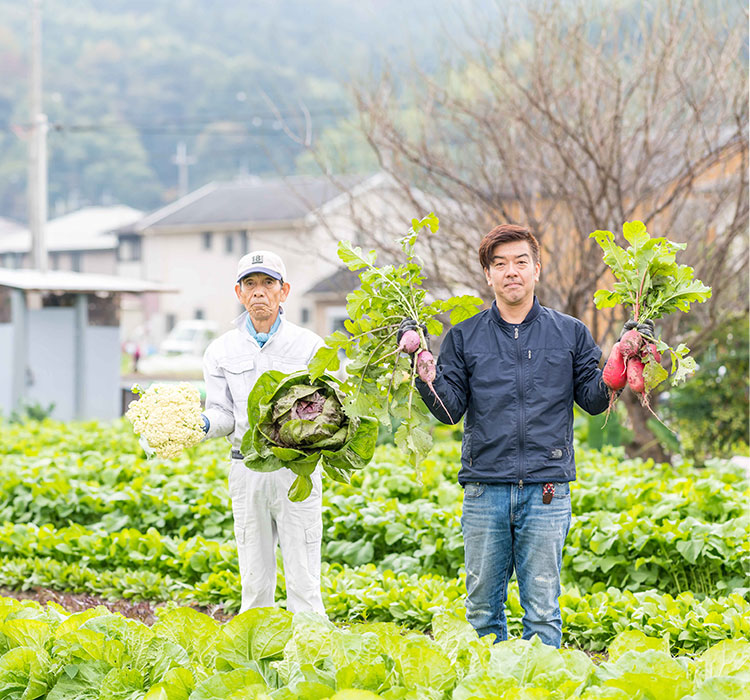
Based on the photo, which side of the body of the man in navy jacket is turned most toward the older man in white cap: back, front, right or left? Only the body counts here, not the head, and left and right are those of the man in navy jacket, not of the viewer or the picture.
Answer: right

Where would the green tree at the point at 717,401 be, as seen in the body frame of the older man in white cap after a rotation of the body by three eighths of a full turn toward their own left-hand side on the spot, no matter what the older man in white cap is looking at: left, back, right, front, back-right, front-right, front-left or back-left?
front

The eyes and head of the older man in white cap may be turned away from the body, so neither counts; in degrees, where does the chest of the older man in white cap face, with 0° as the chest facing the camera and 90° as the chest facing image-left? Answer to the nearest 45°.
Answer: approximately 0°

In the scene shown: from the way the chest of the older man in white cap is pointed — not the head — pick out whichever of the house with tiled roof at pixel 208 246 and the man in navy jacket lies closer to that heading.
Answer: the man in navy jacket

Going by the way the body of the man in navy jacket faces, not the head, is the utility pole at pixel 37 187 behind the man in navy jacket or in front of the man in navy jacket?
behind

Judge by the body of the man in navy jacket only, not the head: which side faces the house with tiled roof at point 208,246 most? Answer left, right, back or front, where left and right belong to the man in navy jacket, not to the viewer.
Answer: back

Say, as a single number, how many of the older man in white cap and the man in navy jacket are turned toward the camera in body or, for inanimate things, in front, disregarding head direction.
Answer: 2

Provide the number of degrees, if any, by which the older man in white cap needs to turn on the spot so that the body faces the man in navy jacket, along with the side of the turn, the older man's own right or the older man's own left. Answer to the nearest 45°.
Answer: approximately 45° to the older man's own left

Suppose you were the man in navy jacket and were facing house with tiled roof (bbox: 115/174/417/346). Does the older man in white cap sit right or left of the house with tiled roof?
left

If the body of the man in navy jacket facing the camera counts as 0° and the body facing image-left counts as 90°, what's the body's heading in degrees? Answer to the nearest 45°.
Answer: approximately 0°

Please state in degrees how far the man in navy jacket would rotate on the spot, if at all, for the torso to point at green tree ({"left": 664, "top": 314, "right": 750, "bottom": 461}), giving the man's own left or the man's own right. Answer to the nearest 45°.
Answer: approximately 180°
